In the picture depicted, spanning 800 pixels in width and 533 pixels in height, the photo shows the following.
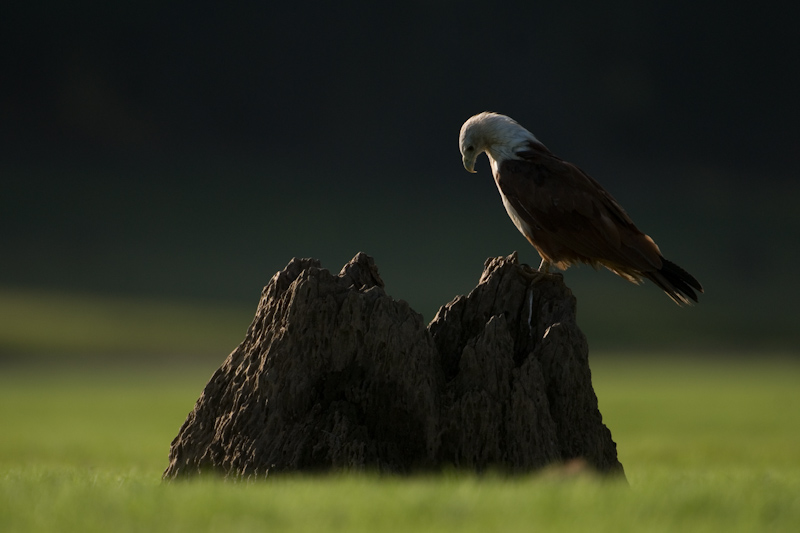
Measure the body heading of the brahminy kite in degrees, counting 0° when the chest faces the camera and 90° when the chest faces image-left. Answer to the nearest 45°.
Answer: approximately 90°
